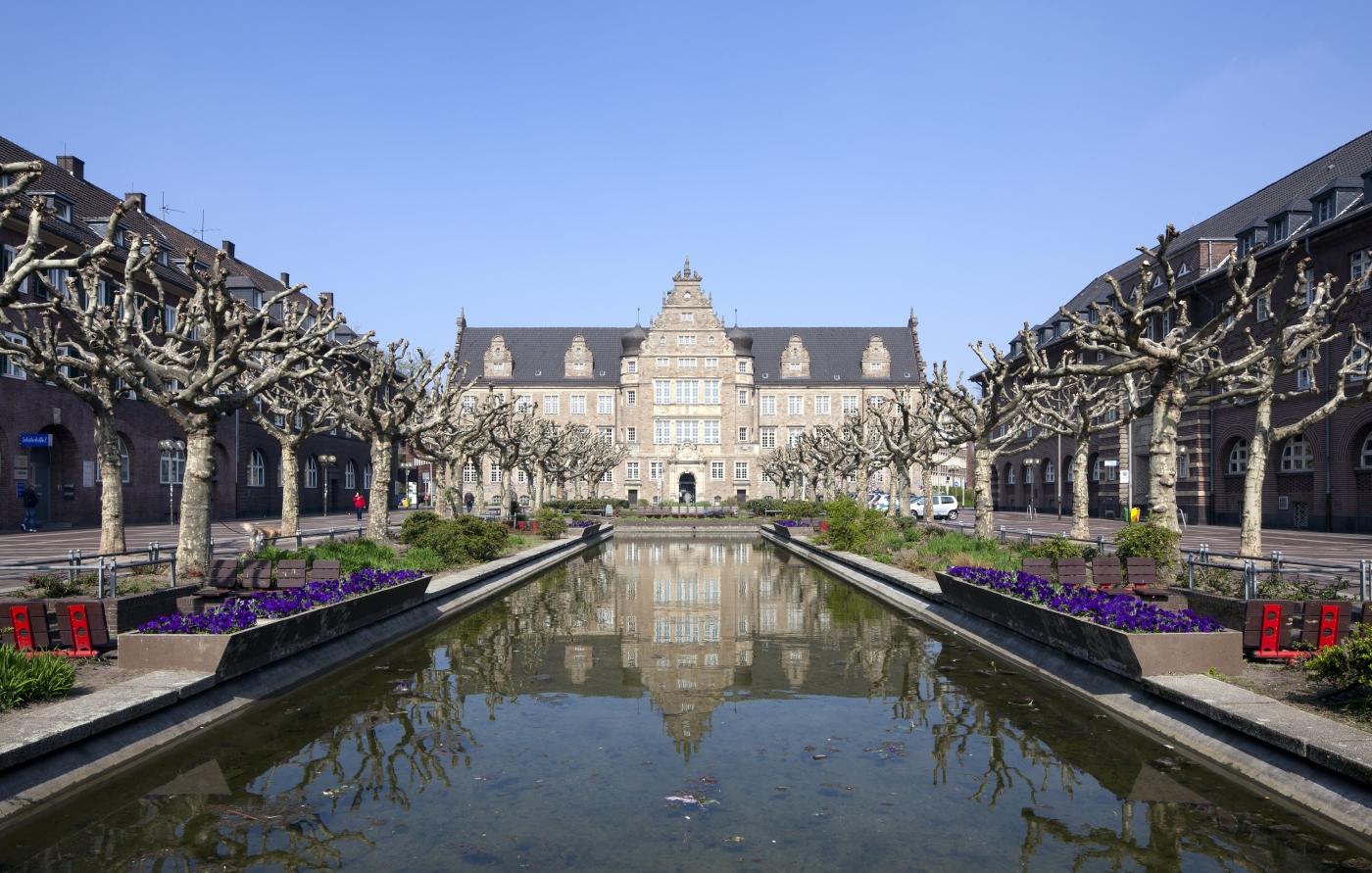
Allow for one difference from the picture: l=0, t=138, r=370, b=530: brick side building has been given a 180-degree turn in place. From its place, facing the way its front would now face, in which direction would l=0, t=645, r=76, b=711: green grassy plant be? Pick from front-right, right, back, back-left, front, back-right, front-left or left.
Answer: back-left

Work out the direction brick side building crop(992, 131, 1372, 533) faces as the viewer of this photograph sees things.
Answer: facing the viewer and to the left of the viewer

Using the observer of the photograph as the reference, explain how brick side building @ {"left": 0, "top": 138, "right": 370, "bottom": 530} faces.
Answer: facing the viewer and to the right of the viewer

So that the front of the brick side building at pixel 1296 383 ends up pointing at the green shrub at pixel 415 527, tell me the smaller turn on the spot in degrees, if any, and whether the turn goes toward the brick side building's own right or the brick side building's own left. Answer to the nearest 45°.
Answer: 0° — it already faces it

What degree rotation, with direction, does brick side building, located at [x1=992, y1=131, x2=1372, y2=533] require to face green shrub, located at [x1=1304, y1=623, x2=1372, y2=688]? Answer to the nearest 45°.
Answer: approximately 45° to its left

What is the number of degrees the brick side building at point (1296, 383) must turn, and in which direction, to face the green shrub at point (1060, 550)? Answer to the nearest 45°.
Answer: approximately 45° to its left

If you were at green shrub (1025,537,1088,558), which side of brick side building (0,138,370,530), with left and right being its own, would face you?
front

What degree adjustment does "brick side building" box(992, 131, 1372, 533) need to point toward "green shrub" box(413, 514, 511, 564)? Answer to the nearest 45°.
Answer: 0° — it already faces it

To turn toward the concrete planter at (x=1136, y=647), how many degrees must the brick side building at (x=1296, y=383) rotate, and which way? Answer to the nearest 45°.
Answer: approximately 45° to its left

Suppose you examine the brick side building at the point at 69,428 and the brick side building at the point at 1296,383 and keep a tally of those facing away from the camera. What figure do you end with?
0

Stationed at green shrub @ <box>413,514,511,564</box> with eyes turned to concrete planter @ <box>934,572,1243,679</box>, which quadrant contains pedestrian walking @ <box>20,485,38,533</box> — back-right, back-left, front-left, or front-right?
back-right

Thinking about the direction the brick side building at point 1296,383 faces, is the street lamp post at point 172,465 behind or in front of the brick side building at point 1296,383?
in front

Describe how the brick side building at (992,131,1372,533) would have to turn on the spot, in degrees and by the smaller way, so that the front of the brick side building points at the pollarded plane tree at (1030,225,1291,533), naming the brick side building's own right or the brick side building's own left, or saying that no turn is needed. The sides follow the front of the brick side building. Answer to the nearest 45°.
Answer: approximately 45° to the brick side building's own left

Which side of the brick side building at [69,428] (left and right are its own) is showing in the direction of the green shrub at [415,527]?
front

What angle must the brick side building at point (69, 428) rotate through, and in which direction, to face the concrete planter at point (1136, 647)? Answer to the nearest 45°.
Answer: approximately 45° to its right

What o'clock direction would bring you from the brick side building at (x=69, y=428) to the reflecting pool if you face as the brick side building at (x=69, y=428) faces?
The reflecting pool is roughly at 1 o'clock from the brick side building.

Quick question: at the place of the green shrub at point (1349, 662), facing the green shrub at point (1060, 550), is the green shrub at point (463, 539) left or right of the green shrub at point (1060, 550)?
left

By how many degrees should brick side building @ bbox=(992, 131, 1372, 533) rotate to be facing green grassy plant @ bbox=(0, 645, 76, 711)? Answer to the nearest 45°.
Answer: approximately 45° to its left
